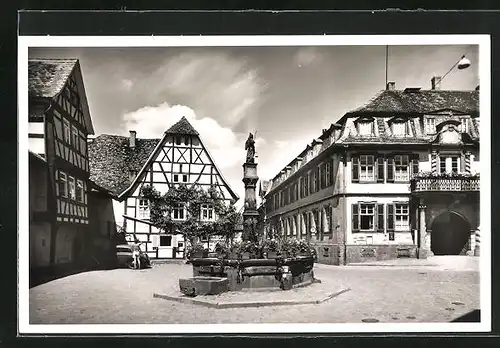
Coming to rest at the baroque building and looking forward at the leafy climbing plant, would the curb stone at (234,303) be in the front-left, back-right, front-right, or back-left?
front-left

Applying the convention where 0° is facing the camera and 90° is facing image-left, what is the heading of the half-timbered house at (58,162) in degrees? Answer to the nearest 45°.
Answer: approximately 315°

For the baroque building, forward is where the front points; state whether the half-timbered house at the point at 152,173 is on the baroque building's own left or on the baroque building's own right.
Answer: on the baroque building's own right

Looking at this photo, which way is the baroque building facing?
toward the camera

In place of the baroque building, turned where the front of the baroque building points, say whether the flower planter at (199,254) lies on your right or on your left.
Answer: on your right
